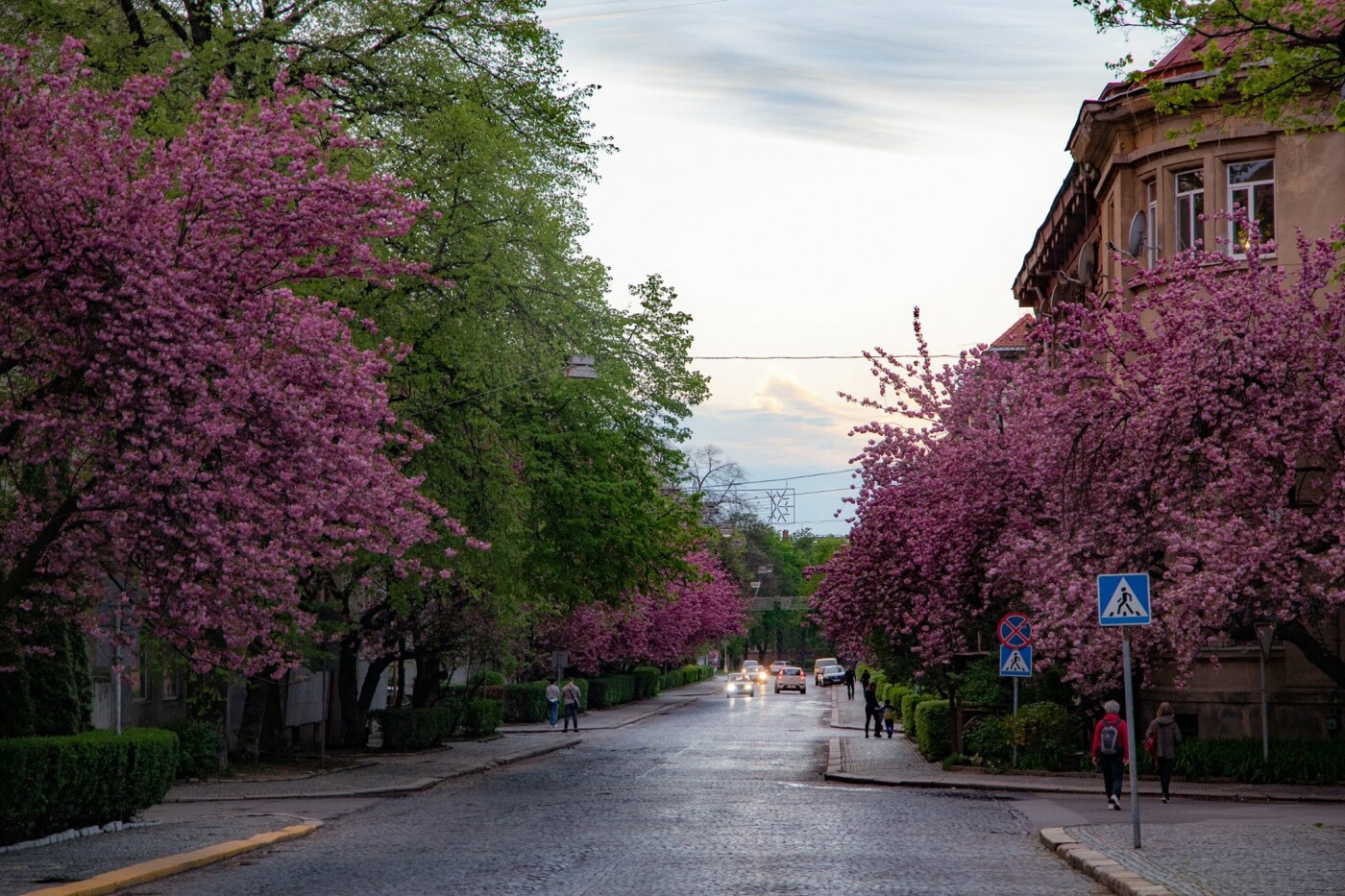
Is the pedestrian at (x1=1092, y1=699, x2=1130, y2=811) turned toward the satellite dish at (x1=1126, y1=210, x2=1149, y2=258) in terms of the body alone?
yes

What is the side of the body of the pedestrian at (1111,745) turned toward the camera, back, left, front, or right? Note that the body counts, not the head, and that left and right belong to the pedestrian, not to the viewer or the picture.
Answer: back

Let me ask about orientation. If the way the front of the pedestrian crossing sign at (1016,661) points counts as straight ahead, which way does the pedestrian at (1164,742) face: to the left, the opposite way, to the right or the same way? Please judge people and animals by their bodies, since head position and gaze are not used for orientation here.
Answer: the opposite way

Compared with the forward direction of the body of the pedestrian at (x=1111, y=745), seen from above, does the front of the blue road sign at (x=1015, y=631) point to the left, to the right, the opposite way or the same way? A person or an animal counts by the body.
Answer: the opposite way

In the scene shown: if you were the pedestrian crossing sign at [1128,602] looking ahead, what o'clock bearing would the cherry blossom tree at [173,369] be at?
The cherry blossom tree is roughly at 2 o'clock from the pedestrian crossing sign.

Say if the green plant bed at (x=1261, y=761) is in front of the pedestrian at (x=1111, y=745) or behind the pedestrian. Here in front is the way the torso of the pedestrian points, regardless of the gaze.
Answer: in front

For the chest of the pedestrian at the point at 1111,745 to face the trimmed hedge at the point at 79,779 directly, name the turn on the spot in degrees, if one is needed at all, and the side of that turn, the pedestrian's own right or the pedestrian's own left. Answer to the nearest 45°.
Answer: approximately 135° to the pedestrian's own left

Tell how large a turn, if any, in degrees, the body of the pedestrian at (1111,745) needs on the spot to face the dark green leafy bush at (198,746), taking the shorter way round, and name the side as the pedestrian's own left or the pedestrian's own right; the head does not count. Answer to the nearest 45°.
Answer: approximately 90° to the pedestrian's own left

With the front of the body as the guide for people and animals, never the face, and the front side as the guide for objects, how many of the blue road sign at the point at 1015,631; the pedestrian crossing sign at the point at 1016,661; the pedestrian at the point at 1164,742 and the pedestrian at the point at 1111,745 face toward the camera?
2

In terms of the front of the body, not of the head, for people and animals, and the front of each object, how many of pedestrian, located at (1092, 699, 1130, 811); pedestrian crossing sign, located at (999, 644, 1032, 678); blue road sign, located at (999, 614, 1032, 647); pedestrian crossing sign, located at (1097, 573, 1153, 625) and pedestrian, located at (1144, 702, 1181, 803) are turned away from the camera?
2

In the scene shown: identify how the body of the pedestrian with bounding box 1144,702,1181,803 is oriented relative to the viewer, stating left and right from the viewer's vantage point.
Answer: facing away from the viewer

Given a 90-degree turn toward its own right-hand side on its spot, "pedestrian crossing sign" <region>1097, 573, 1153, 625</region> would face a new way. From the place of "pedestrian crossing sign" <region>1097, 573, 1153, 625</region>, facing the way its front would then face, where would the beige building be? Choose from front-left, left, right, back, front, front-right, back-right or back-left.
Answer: right

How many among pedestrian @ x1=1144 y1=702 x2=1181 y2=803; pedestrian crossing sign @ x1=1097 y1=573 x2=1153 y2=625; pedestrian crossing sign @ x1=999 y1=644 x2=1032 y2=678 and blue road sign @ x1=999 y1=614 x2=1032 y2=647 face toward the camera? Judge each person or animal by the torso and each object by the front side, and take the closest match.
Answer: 3

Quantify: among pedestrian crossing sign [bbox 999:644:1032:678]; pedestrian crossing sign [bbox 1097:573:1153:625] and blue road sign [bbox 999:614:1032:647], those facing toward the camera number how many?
3

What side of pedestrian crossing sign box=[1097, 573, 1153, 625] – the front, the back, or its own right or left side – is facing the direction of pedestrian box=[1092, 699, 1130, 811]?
back
